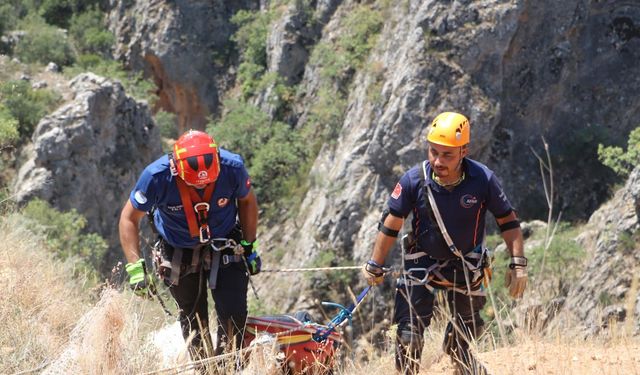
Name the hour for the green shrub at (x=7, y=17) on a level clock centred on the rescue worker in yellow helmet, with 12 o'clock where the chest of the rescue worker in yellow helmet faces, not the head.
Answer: The green shrub is roughly at 5 o'clock from the rescue worker in yellow helmet.

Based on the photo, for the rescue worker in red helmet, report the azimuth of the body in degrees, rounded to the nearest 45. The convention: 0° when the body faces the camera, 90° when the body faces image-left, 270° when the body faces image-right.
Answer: approximately 0°

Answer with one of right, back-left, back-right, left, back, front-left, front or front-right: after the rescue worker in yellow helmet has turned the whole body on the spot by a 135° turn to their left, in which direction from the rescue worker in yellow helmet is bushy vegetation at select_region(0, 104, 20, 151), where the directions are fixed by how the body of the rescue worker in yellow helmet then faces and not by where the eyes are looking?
left

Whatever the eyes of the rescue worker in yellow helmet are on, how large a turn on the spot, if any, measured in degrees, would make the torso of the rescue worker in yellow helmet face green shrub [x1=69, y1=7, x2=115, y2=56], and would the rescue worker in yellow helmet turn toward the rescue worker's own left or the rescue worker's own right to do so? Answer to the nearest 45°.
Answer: approximately 135° to the rescue worker's own right

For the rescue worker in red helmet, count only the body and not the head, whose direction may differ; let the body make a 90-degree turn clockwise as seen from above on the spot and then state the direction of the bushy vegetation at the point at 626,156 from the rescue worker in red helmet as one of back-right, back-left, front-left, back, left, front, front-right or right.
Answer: back-right

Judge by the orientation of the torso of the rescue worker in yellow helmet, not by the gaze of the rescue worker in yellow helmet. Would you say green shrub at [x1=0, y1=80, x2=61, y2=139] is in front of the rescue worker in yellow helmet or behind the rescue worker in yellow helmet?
behind

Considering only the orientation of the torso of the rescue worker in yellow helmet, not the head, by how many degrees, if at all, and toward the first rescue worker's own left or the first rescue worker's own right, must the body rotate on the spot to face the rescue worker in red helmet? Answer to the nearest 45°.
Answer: approximately 90° to the first rescue worker's own right

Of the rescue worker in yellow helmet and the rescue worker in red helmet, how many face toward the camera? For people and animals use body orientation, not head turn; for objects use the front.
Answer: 2

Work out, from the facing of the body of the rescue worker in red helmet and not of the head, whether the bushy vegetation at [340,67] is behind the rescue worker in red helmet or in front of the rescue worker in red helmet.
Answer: behind

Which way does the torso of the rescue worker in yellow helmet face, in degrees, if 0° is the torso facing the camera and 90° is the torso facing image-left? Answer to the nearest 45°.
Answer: approximately 0°
